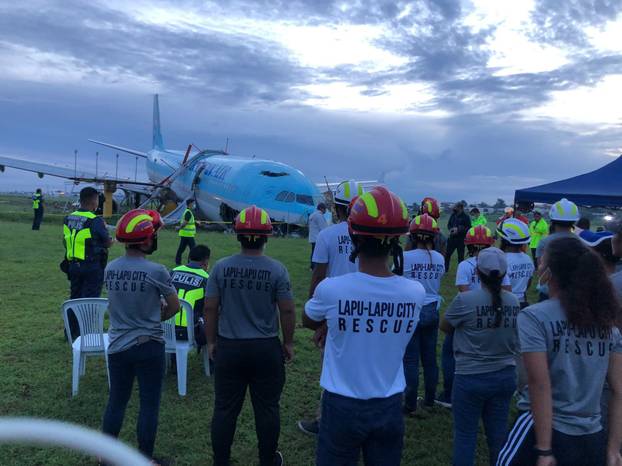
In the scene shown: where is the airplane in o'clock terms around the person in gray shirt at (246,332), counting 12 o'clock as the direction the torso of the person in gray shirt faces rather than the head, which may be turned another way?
The airplane is roughly at 12 o'clock from the person in gray shirt.

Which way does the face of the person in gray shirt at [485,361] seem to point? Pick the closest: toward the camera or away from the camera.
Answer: away from the camera

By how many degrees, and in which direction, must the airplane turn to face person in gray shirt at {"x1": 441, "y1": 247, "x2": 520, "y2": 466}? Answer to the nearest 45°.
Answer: approximately 45° to its right

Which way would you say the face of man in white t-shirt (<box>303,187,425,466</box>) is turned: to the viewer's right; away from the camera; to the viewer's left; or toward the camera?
away from the camera

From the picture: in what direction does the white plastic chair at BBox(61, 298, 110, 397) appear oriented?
away from the camera

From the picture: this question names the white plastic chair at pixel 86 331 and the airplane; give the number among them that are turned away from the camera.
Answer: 1

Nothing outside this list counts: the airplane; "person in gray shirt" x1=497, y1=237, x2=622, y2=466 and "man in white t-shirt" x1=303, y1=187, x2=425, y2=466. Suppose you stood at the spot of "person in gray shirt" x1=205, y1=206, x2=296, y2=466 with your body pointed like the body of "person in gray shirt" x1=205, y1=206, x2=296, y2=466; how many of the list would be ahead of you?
1

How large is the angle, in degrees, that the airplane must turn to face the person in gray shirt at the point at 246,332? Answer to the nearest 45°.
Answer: approximately 45° to its right

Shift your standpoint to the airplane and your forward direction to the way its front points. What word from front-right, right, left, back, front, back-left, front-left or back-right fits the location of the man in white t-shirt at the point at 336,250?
front-right

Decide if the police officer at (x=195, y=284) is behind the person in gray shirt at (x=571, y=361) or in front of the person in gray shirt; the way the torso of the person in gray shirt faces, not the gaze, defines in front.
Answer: in front

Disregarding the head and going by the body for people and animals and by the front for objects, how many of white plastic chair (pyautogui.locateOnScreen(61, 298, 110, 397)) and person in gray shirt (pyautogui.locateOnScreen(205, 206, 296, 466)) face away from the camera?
2

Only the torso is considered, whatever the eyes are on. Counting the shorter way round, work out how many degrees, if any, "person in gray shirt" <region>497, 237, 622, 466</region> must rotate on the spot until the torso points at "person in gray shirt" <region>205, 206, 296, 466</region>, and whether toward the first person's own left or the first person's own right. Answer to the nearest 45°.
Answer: approximately 45° to the first person's own left

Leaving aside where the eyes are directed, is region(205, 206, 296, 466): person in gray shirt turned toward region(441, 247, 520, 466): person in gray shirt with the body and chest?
no

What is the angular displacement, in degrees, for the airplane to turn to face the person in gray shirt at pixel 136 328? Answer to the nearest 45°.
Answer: approximately 45° to its right

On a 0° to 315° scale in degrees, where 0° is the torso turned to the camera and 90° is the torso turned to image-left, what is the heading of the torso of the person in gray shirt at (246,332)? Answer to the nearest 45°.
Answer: approximately 180°

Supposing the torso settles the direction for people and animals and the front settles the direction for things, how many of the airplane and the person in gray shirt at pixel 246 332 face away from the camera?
1

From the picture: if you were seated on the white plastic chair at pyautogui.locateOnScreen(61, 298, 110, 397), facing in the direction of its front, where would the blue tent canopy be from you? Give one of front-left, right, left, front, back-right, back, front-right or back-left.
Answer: right

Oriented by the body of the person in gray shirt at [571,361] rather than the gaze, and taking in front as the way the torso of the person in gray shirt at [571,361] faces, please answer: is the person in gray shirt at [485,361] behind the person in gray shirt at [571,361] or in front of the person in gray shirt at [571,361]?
in front
